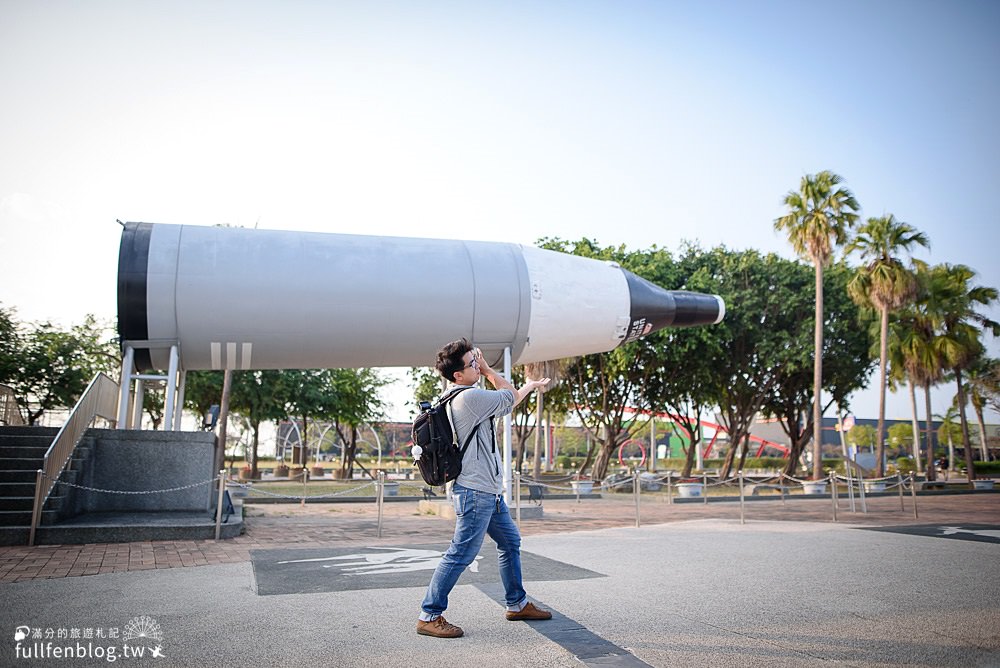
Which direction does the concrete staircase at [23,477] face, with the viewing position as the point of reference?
facing the viewer

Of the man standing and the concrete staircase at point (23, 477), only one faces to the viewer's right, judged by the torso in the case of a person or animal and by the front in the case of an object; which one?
the man standing

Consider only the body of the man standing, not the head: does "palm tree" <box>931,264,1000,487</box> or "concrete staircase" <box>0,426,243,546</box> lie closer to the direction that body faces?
the palm tree

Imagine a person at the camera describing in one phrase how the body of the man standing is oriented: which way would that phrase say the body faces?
to the viewer's right

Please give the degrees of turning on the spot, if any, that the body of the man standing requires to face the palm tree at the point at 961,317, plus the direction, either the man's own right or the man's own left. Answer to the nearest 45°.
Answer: approximately 45° to the man's own left

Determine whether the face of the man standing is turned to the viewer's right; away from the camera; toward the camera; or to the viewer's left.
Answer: to the viewer's right

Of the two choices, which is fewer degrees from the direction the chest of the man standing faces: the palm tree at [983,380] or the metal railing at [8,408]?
the palm tree

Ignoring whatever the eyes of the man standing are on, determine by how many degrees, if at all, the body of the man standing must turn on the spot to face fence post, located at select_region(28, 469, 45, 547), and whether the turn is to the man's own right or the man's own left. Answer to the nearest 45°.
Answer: approximately 135° to the man's own left

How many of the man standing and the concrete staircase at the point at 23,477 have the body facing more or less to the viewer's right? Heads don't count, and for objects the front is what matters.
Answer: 1
